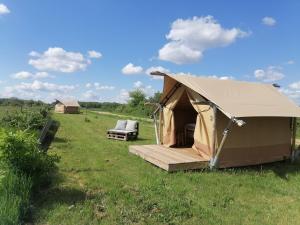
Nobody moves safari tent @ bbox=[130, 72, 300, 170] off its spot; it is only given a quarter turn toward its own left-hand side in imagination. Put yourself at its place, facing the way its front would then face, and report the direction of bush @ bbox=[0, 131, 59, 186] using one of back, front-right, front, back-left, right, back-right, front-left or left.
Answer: right

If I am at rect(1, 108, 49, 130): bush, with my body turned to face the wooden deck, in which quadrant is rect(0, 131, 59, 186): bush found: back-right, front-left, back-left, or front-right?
front-right

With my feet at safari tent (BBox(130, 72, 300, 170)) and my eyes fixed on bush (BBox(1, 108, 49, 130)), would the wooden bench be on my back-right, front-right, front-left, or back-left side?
front-right

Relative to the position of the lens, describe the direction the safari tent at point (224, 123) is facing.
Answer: facing the viewer and to the left of the viewer

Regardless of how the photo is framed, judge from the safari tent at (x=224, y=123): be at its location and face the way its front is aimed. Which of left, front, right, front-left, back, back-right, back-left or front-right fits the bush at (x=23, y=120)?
front-right

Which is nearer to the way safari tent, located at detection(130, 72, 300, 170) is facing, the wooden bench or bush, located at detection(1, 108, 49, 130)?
the bush

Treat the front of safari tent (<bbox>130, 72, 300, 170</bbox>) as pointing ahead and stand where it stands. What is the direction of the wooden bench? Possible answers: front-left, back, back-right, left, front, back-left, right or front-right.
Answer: right
